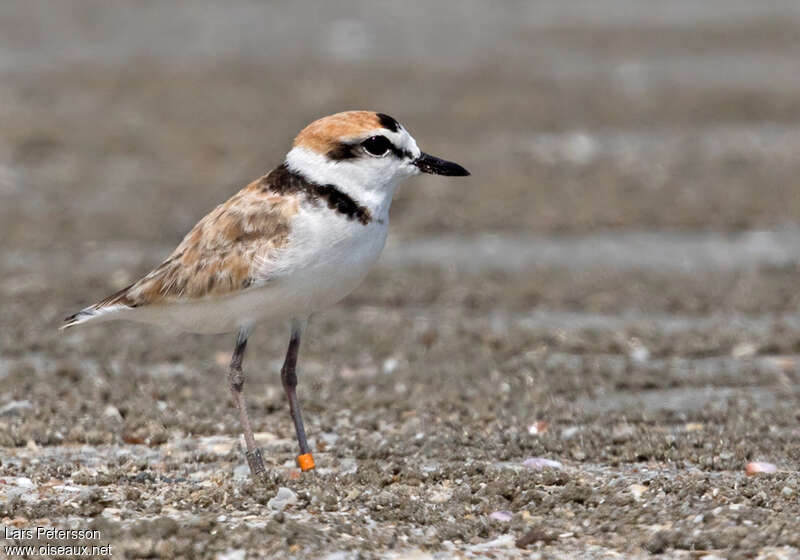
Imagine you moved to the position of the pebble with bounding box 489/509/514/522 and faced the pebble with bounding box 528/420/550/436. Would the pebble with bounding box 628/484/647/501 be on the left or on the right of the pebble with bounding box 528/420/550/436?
right

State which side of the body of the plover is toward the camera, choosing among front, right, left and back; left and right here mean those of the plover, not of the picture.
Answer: right

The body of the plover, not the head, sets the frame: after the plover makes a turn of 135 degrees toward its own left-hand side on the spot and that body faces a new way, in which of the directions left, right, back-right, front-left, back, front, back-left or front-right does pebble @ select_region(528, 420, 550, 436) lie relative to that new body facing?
right

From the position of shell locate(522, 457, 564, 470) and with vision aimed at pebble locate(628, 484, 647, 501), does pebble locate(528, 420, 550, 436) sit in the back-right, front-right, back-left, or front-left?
back-left

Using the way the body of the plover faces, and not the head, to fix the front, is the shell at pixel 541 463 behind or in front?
in front

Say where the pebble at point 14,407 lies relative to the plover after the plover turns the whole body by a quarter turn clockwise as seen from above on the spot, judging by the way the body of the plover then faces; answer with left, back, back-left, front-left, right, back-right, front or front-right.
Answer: back-right

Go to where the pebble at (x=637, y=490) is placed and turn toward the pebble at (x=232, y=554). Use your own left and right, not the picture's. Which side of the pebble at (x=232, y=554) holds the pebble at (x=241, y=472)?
right

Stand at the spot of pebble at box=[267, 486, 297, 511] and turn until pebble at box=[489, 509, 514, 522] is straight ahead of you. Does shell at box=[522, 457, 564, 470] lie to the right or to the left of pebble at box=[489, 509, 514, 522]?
left

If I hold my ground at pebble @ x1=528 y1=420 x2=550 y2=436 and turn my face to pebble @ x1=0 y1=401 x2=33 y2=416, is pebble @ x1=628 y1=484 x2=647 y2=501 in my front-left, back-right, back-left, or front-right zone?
back-left

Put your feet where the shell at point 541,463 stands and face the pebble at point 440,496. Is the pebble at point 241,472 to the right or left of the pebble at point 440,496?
right
